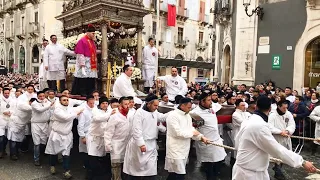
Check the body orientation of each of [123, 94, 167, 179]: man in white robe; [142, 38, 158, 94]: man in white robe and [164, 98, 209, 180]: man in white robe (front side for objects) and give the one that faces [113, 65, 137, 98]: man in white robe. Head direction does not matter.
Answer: [142, 38, 158, 94]: man in white robe

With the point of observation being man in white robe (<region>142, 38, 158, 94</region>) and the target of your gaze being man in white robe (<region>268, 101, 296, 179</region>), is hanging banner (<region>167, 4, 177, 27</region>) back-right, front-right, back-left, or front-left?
back-left

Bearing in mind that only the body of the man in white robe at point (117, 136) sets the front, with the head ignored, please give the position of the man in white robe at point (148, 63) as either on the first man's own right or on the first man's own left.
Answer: on the first man's own left

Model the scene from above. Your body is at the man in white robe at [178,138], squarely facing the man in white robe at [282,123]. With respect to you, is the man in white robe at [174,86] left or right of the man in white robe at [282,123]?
left

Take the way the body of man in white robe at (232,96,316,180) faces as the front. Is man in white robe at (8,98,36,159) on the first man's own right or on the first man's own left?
on the first man's own left

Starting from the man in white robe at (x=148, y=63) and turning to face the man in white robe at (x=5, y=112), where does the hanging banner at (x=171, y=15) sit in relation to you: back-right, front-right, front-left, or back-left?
back-right

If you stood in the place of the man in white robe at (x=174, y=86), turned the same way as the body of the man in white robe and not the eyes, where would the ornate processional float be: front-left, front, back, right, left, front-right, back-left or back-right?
back-right
